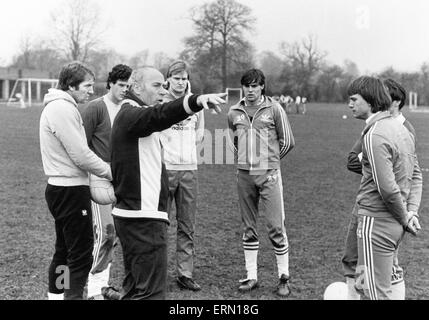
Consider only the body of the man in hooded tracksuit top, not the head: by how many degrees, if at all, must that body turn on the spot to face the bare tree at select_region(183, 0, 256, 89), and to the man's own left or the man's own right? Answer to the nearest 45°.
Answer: approximately 90° to the man's own left

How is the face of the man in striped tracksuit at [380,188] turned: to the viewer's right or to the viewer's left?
to the viewer's left

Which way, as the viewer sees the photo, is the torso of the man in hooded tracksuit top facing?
to the viewer's right

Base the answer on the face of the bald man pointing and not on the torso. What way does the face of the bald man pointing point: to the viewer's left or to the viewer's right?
to the viewer's right

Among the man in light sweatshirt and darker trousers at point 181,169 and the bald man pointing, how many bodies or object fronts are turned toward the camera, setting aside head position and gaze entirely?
1

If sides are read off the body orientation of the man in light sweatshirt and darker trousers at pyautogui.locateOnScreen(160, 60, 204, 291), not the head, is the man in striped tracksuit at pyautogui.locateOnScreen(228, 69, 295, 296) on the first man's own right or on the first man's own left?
on the first man's own left

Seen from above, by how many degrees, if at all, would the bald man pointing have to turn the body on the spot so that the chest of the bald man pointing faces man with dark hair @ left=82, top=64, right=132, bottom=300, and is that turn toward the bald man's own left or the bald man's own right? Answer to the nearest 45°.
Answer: approximately 90° to the bald man's own left

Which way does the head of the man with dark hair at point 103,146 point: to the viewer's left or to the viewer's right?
to the viewer's right

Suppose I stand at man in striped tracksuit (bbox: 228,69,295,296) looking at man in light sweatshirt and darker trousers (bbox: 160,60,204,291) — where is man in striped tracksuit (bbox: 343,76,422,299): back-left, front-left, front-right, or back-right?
back-left

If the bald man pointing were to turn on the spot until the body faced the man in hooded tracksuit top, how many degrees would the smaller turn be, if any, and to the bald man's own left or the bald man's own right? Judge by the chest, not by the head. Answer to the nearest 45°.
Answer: approximately 135° to the bald man's own left

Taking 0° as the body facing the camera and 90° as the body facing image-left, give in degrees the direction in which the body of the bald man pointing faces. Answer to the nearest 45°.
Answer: approximately 270°

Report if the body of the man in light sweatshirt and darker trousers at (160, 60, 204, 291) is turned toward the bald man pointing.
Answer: yes

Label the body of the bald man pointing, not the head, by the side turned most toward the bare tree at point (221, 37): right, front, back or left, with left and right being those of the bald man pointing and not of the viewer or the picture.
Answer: left

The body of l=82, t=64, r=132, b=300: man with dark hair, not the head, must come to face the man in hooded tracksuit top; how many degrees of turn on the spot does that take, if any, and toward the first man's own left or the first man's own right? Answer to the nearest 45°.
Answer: approximately 45° to the first man's own right
